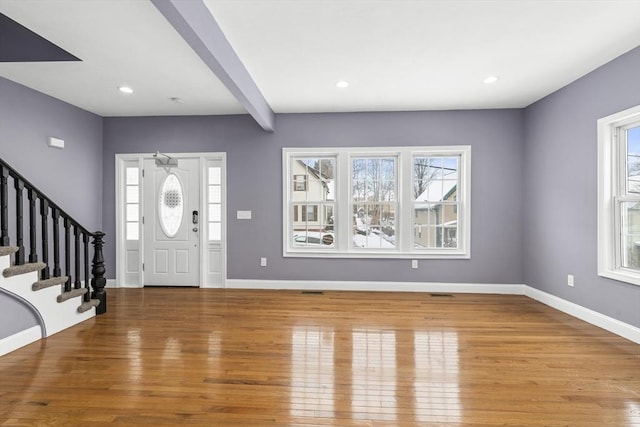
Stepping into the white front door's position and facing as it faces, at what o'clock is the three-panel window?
The three-panel window is roughly at 10 o'clock from the white front door.

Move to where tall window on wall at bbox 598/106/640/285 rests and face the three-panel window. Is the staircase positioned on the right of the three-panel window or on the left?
left

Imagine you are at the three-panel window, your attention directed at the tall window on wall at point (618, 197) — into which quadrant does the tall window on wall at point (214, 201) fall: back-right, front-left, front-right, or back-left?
back-right

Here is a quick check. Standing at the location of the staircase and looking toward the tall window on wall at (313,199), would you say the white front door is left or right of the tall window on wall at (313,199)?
left

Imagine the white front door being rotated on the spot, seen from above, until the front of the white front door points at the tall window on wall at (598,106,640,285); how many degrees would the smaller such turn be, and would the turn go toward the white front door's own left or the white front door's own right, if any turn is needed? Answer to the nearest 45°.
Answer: approximately 45° to the white front door's own left

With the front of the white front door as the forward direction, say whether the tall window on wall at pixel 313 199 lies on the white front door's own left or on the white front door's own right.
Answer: on the white front door's own left

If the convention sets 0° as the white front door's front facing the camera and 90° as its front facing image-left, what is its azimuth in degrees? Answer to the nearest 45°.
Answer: approximately 0°
